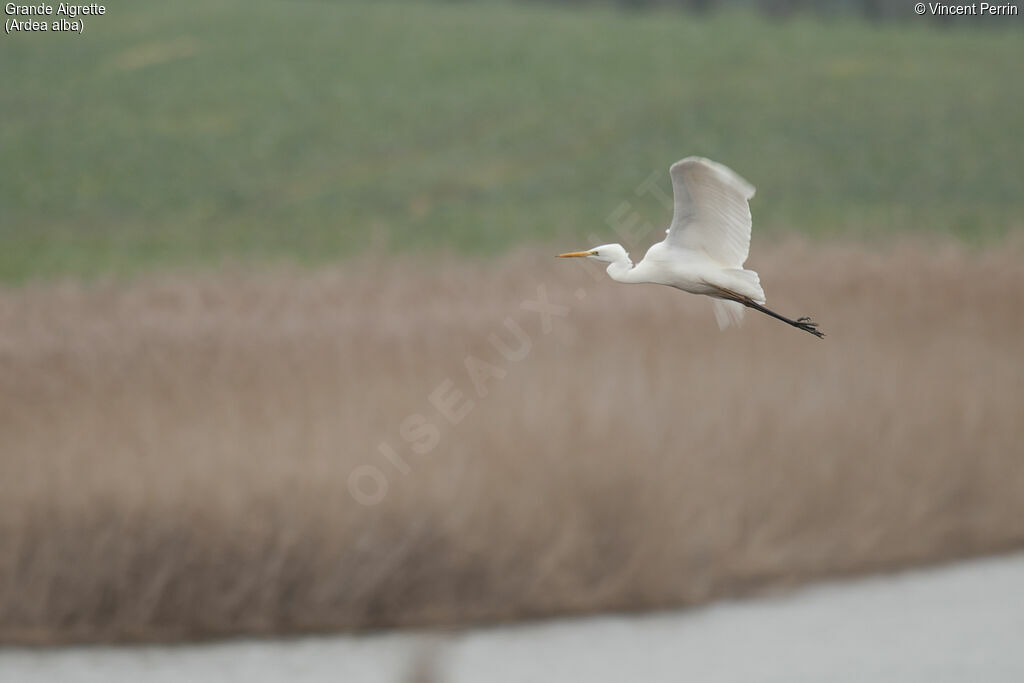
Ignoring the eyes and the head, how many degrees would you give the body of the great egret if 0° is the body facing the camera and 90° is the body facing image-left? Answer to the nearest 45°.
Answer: approximately 90°
